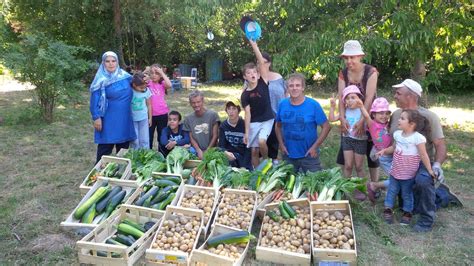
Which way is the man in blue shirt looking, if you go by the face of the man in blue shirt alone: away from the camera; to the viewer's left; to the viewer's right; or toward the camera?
toward the camera

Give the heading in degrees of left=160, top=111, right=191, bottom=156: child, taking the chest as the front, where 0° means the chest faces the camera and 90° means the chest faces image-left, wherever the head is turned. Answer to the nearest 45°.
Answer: approximately 0°

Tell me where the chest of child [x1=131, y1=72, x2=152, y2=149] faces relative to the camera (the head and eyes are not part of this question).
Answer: toward the camera

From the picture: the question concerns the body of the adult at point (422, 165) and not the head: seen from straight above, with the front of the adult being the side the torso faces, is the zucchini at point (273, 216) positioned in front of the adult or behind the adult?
in front

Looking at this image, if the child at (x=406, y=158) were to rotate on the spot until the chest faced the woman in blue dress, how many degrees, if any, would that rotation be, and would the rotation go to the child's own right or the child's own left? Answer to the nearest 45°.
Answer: approximately 45° to the child's own right

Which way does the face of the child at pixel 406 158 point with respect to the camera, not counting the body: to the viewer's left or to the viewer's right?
to the viewer's left

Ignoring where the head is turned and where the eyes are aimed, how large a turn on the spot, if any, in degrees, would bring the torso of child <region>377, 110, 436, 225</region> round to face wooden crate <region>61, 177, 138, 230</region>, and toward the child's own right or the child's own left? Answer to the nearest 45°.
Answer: approximately 45° to the child's own right

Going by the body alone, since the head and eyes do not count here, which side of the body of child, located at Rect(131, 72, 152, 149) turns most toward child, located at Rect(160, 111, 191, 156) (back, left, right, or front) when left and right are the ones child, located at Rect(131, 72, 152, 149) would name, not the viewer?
left

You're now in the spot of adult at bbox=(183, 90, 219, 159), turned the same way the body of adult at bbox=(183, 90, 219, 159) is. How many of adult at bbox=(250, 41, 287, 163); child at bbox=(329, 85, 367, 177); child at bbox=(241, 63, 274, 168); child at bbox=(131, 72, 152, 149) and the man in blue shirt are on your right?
1

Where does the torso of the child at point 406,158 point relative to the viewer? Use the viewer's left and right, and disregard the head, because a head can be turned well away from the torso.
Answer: facing the viewer and to the left of the viewer

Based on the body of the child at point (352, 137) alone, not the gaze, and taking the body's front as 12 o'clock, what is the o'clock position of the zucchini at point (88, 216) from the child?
The zucchini is roughly at 2 o'clock from the child.

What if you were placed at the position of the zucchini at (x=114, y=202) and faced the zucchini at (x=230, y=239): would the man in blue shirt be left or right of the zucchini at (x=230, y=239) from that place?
left

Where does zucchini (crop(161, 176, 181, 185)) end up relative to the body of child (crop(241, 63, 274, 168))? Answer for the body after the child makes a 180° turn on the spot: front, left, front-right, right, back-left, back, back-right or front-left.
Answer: back-left

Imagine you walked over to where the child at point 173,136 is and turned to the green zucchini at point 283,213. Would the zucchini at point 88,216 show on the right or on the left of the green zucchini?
right

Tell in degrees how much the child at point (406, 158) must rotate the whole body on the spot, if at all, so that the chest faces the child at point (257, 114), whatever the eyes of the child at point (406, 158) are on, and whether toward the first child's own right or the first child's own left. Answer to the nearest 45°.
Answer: approximately 45° to the first child's own right
